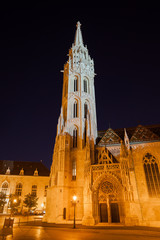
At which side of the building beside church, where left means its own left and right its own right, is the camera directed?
front

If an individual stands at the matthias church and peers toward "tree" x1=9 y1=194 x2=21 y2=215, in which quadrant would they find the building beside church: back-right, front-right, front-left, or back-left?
front-right

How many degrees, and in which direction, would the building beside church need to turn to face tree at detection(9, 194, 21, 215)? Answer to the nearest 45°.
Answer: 0° — it already faces it

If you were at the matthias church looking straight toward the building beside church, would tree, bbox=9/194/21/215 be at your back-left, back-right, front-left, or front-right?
front-left
